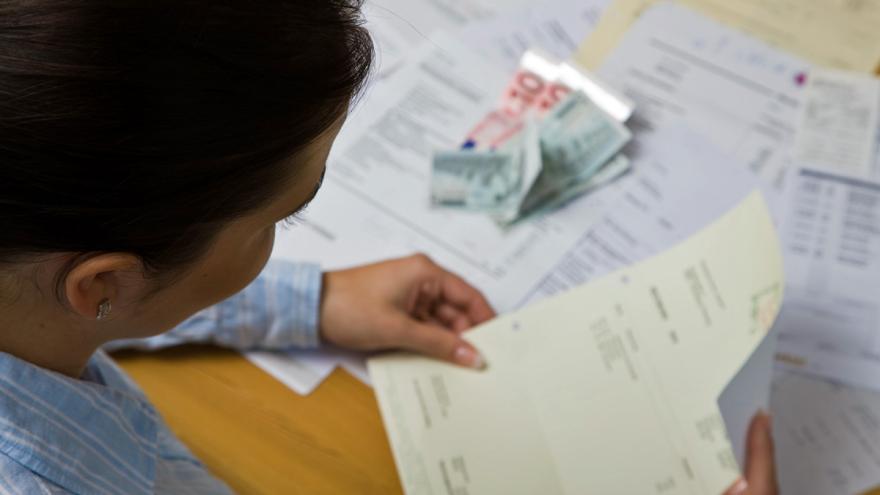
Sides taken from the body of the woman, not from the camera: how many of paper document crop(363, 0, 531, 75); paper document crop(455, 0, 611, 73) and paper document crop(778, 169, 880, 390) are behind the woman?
0

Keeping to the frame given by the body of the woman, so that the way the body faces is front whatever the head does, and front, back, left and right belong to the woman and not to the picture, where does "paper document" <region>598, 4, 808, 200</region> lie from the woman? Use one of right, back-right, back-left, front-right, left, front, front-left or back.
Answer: front

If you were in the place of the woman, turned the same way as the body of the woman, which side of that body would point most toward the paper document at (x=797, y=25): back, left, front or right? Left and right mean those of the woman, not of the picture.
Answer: front

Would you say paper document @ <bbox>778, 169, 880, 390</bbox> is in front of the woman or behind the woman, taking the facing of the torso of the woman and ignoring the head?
in front

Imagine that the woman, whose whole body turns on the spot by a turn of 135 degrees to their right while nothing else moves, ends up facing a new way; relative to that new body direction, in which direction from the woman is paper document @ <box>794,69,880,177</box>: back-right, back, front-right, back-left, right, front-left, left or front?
back-left

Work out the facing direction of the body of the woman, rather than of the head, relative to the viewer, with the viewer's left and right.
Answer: facing away from the viewer and to the right of the viewer

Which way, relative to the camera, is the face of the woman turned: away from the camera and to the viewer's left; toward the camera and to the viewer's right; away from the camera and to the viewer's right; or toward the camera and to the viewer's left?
away from the camera and to the viewer's right
